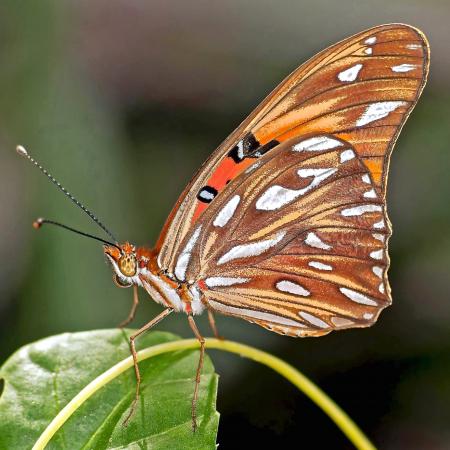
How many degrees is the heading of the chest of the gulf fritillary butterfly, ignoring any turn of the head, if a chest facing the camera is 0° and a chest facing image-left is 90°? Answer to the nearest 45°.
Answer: approximately 90°
